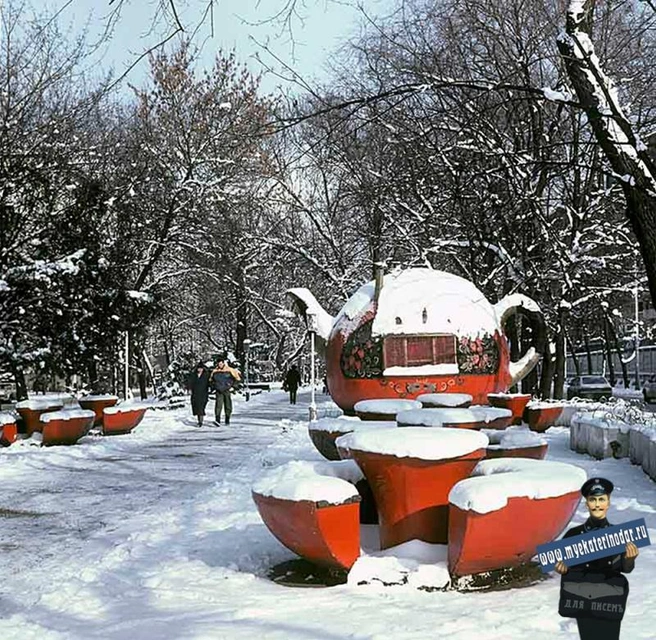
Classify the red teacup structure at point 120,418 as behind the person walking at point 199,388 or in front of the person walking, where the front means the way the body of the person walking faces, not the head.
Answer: in front

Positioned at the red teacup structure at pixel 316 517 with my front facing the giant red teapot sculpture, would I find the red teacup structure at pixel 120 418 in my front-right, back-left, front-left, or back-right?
front-left

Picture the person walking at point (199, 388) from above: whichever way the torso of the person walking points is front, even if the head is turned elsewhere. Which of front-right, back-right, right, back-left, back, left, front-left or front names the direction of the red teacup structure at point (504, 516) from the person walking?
front

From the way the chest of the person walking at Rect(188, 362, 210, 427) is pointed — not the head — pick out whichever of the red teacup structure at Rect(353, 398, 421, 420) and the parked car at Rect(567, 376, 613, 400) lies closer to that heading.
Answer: the red teacup structure

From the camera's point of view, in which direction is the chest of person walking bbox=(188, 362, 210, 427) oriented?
toward the camera

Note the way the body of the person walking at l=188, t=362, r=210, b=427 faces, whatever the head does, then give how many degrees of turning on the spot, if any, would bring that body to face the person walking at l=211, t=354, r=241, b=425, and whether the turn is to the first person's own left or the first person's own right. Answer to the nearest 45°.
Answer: approximately 90° to the first person's own left

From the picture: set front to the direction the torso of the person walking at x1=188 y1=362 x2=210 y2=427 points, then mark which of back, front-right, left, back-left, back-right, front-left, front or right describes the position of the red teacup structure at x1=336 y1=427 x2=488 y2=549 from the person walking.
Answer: front

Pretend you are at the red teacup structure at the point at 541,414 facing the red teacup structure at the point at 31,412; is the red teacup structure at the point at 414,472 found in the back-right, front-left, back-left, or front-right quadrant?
front-left

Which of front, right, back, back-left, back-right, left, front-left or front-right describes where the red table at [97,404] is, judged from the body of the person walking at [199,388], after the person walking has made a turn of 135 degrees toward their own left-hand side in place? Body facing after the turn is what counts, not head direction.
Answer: back

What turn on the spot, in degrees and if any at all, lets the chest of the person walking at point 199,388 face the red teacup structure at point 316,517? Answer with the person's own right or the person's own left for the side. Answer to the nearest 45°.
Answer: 0° — they already face it

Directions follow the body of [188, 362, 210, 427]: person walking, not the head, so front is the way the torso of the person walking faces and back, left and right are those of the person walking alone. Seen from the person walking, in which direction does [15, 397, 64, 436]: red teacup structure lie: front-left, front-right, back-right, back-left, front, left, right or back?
front-right
